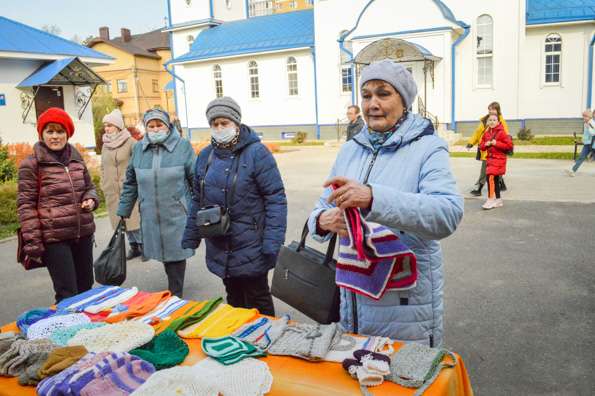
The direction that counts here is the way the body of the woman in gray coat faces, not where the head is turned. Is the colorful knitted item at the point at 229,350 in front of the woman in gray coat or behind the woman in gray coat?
in front

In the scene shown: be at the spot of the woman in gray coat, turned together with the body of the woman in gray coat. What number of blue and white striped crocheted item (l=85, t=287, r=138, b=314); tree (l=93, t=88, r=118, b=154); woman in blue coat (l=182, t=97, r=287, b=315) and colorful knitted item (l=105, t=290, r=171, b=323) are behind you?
1

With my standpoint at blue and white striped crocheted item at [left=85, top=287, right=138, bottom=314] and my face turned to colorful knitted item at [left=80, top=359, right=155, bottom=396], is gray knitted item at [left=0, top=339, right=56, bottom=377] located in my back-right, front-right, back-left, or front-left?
front-right

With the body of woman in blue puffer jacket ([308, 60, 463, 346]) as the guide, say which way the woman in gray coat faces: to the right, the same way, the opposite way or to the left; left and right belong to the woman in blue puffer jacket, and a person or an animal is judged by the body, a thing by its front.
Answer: to the left

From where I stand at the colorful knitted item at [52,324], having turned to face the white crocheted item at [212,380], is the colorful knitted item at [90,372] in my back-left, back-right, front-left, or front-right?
front-right

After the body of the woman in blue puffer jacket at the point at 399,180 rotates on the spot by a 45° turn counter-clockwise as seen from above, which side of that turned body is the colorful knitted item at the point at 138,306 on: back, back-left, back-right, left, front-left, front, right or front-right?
right

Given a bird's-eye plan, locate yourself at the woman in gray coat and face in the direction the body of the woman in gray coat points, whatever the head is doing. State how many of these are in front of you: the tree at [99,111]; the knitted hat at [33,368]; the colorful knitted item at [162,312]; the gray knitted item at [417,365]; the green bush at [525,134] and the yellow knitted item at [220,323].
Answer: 4

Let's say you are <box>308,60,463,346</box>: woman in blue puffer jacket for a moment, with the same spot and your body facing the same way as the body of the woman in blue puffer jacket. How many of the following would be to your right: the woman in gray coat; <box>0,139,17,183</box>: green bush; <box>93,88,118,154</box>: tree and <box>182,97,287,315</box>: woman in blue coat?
4

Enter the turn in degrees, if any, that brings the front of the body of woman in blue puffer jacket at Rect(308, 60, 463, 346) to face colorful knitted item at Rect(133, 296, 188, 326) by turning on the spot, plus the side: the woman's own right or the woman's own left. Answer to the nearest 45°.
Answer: approximately 45° to the woman's own right

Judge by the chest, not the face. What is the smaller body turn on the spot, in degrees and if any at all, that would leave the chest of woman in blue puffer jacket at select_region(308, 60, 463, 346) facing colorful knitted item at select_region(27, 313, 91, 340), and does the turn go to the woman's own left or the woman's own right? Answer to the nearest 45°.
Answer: approximately 45° to the woman's own right

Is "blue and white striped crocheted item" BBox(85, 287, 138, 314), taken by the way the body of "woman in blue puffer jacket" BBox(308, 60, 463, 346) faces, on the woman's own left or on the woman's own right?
on the woman's own right

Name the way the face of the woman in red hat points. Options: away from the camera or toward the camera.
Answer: toward the camera

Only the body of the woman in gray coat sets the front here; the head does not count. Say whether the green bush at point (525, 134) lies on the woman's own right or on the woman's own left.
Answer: on the woman's own left

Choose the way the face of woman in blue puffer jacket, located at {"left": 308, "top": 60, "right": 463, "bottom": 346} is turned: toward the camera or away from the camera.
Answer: toward the camera

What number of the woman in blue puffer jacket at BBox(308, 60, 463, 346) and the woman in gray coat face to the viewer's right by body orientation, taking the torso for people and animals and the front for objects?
0

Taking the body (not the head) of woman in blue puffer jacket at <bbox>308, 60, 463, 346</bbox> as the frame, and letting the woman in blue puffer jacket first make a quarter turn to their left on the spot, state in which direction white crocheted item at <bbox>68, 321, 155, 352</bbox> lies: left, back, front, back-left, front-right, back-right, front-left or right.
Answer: back-right

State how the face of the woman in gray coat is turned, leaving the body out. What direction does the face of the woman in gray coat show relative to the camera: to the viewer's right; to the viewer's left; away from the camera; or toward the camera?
toward the camera

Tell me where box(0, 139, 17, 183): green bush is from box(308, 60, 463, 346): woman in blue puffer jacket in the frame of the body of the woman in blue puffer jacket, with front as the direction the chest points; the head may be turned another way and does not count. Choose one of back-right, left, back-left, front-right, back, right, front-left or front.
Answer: right

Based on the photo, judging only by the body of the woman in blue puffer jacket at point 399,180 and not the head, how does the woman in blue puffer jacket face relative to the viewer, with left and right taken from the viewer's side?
facing the viewer and to the left of the viewer

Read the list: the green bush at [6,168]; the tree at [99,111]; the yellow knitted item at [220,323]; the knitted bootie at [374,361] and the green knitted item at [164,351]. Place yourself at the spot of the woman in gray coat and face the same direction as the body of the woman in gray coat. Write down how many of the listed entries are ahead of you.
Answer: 3

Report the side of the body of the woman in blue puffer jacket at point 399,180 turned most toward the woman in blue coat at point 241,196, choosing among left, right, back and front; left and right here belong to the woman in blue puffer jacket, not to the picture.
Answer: right
